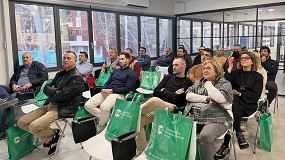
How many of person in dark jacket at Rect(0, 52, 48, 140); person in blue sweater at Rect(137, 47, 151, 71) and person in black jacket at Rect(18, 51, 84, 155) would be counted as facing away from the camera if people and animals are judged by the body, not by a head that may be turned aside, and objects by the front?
0

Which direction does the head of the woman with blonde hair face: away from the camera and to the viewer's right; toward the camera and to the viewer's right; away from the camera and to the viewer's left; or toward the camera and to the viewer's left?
toward the camera and to the viewer's left

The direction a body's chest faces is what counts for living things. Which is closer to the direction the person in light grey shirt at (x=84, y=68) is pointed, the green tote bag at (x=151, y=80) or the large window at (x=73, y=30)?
the green tote bag

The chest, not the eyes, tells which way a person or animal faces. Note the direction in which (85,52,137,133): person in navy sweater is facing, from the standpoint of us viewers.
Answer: facing the viewer and to the left of the viewer

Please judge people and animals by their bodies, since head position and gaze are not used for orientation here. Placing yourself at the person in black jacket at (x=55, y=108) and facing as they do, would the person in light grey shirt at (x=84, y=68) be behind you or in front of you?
behind

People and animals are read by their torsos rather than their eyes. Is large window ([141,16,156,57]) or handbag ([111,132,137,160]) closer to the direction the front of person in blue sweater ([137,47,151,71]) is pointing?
the handbag

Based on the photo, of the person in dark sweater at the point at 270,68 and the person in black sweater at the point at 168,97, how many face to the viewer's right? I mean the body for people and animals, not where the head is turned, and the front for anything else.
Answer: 0

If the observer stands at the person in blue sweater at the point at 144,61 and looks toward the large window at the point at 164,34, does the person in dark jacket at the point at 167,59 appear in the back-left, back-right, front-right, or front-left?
front-right

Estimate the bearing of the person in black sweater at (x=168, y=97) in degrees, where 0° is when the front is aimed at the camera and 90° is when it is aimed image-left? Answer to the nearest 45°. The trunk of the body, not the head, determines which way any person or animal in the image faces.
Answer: approximately 45°

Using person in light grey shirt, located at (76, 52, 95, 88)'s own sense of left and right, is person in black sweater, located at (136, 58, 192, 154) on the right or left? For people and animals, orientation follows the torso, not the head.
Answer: on their left

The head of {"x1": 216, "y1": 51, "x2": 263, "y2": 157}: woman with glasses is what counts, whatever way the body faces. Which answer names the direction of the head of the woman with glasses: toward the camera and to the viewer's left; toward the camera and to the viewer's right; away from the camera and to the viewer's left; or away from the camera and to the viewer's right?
toward the camera and to the viewer's left

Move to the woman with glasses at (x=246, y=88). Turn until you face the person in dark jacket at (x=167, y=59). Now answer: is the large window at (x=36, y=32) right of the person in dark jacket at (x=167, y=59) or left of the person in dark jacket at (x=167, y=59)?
left
